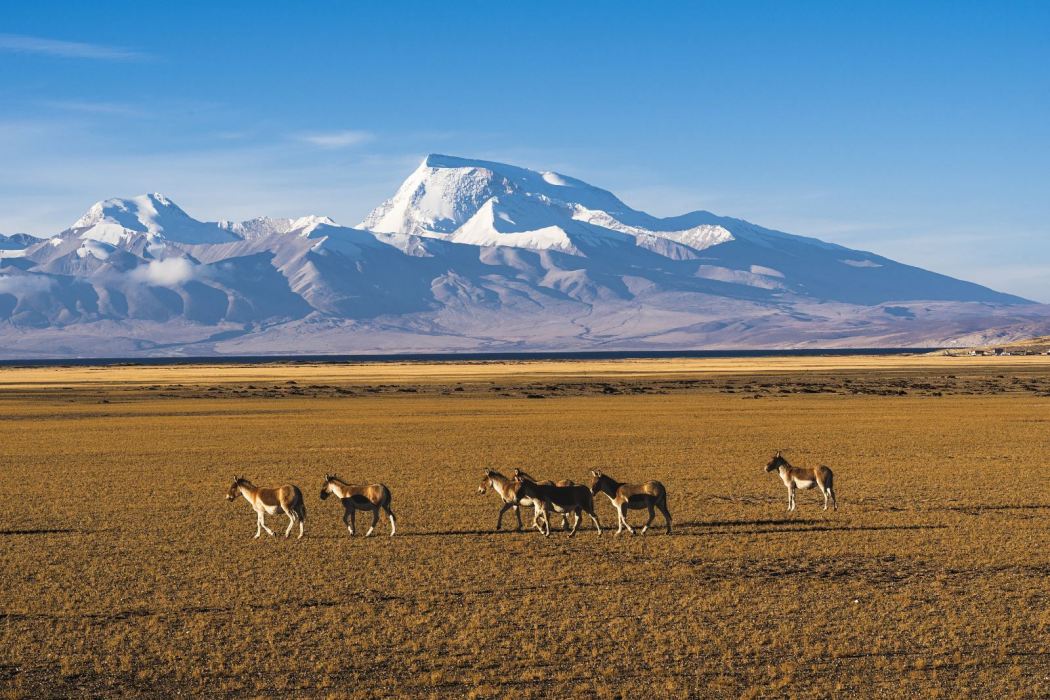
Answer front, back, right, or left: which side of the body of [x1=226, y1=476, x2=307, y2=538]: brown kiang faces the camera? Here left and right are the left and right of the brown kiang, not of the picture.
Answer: left

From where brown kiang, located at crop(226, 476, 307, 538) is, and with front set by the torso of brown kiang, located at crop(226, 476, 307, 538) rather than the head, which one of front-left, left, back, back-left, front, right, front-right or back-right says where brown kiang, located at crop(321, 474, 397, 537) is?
back

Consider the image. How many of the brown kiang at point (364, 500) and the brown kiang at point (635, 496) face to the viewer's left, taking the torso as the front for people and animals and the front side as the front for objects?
2

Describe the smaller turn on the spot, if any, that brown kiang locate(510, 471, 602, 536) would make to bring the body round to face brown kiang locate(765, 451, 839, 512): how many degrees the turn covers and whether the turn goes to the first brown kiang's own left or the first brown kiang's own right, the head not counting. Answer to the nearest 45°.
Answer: approximately 135° to the first brown kiang's own right

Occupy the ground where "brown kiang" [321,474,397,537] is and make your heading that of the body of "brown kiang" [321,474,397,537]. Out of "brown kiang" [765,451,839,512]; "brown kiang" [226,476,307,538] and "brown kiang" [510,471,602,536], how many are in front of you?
1

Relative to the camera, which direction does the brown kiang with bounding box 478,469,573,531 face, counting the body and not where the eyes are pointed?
to the viewer's left

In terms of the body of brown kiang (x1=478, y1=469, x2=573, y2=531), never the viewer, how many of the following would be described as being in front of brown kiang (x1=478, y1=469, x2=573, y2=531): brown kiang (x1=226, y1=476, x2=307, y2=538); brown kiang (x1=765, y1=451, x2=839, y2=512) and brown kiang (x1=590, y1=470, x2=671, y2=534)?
1

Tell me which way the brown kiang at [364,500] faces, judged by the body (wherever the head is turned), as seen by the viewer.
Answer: to the viewer's left

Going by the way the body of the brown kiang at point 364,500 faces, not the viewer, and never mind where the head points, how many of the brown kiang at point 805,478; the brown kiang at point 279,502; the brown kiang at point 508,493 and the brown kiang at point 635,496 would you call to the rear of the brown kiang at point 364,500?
3

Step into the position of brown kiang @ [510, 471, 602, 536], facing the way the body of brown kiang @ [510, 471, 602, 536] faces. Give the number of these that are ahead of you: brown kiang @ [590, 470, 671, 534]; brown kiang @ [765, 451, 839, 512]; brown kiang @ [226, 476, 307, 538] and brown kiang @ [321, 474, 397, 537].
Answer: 2

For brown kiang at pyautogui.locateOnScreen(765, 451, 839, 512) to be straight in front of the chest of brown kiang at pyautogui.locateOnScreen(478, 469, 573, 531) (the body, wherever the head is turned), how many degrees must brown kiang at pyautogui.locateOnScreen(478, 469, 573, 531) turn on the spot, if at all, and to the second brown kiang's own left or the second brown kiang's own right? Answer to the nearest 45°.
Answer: approximately 135° to the second brown kiang's own right

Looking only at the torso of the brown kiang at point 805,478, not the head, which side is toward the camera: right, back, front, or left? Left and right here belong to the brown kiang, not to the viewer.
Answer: left

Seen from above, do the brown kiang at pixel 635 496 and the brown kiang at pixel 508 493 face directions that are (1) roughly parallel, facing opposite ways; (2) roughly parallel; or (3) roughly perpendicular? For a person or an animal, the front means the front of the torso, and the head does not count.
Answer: roughly parallel

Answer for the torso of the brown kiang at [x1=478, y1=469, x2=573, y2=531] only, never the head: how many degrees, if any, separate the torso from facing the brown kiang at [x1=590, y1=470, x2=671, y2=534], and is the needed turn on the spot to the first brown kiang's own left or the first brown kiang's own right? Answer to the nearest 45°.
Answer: approximately 180°

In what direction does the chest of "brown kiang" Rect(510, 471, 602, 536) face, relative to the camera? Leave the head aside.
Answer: to the viewer's left

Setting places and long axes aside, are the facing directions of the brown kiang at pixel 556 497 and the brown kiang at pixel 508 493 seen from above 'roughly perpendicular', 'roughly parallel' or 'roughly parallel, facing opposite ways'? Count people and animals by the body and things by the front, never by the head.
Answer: roughly parallel

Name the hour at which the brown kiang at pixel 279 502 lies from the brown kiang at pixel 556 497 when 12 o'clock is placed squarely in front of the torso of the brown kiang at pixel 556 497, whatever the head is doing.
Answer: the brown kiang at pixel 279 502 is roughly at 12 o'clock from the brown kiang at pixel 556 497.

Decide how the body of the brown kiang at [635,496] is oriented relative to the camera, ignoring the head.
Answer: to the viewer's left
